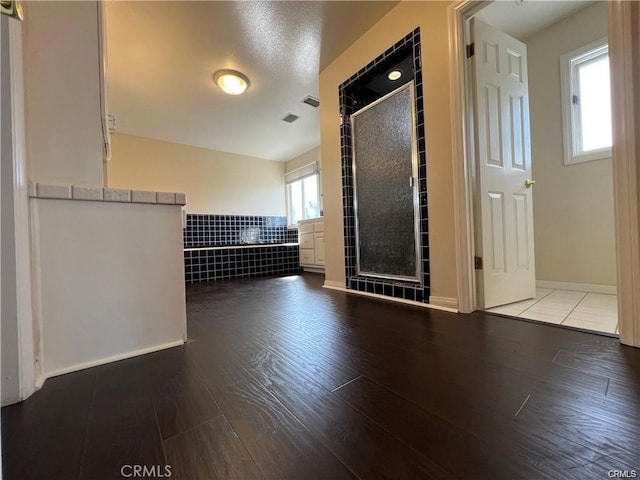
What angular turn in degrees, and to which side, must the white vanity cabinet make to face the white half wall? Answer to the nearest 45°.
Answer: approximately 45° to its left

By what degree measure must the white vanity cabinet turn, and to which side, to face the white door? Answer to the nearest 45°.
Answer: approximately 90° to its left

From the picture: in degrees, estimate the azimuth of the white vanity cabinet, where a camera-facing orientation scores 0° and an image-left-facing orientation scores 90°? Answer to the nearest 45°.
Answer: approximately 45°
